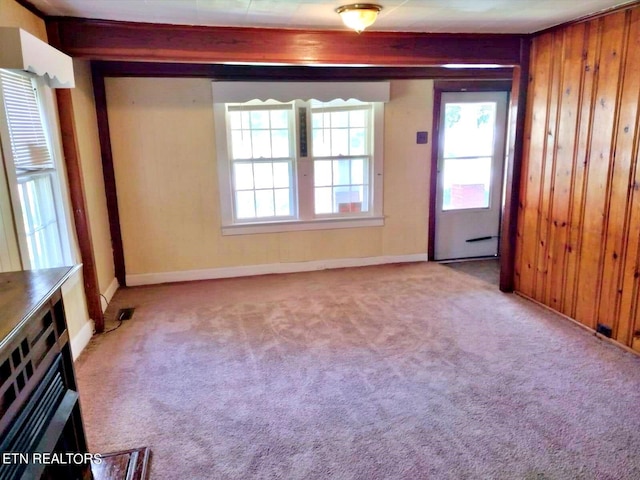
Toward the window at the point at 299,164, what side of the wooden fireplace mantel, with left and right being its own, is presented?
left

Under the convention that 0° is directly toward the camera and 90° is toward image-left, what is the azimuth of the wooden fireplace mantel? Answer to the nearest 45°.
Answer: approximately 315°

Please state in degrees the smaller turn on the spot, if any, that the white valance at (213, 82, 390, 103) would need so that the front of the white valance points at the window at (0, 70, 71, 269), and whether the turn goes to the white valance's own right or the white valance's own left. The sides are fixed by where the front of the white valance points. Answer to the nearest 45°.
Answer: approximately 45° to the white valance's own right

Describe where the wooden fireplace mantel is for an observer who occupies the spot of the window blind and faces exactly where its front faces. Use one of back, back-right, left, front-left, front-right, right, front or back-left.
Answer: front-right

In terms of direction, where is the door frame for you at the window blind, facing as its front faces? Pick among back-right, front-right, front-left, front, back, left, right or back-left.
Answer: front-left

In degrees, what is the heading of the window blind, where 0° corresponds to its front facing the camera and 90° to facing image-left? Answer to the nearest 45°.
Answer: approximately 315°

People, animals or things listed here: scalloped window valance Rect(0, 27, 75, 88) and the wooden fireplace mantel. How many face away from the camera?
0

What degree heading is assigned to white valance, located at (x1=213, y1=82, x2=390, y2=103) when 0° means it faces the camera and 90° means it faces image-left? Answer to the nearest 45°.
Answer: approximately 0°

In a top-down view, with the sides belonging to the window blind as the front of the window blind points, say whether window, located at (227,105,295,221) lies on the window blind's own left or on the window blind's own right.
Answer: on the window blind's own left

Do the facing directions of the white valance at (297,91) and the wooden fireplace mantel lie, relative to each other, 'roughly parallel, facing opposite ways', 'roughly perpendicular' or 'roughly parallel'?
roughly perpendicular

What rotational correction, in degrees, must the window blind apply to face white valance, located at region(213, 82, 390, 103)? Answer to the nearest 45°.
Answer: approximately 45° to its left

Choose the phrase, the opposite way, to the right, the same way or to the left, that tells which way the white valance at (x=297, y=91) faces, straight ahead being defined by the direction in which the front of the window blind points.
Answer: to the right
